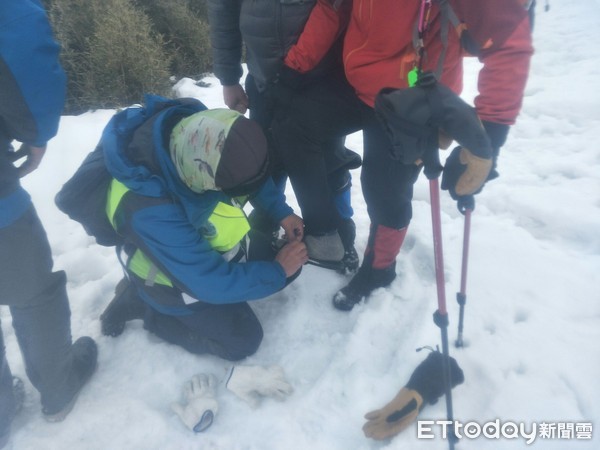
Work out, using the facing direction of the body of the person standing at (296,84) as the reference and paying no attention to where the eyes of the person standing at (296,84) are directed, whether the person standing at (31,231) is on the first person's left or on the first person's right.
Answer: on the first person's right

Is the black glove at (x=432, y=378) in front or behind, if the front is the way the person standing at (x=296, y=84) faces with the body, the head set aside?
in front

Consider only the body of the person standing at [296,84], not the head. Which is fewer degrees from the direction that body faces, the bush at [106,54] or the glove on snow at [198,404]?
the glove on snow

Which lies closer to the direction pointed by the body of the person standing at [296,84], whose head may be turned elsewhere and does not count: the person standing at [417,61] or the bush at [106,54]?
the person standing

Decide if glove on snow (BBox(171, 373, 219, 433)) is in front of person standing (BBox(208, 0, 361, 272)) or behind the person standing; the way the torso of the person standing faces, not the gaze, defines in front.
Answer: in front

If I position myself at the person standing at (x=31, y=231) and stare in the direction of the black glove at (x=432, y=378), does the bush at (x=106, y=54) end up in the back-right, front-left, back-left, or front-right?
back-left

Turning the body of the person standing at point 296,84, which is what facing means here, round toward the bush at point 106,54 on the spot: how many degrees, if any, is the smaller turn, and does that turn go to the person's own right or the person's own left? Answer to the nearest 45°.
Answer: approximately 135° to the person's own right

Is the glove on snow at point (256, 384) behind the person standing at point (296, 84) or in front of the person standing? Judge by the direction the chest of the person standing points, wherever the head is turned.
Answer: in front

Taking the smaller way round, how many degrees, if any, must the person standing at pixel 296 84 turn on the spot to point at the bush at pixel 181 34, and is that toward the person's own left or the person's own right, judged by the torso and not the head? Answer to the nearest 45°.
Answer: approximately 180°

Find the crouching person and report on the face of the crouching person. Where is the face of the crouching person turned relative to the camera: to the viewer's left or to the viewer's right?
to the viewer's right

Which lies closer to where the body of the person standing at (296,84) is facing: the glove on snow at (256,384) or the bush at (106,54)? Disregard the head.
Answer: the glove on snow

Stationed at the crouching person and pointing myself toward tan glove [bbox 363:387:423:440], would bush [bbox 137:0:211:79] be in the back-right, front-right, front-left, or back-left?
back-left

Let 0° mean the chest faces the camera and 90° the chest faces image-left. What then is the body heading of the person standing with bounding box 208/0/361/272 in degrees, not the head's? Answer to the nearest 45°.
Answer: approximately 0°
